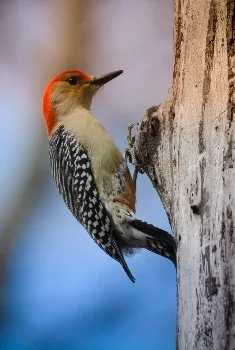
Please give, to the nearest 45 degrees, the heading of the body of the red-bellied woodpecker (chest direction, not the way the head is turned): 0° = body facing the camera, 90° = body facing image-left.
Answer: approximately 270°
